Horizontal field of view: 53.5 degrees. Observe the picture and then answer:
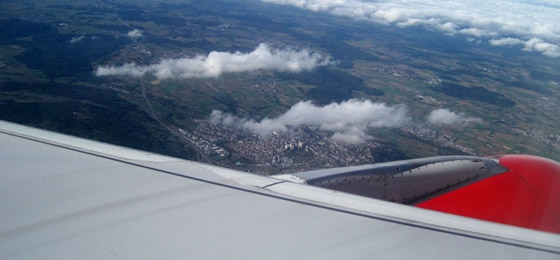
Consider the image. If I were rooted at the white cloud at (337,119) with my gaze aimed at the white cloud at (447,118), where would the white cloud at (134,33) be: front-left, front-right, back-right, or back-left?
back-left

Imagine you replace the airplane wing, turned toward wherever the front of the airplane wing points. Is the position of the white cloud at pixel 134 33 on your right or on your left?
on your left

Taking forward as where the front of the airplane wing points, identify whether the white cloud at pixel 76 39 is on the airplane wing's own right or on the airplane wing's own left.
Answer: on the airplane wing's own left

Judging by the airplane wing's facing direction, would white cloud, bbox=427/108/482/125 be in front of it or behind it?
in front

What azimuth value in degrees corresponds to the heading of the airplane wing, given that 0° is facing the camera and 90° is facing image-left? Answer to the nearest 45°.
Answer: approximately 225°

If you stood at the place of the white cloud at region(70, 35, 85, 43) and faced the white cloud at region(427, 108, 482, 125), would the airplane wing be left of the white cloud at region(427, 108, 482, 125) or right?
right

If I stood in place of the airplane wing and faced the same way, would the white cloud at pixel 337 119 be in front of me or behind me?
in front

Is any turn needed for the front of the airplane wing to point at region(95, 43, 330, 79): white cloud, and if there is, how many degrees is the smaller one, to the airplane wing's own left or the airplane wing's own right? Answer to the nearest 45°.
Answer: approximately 45° to the airplane wing's own left
